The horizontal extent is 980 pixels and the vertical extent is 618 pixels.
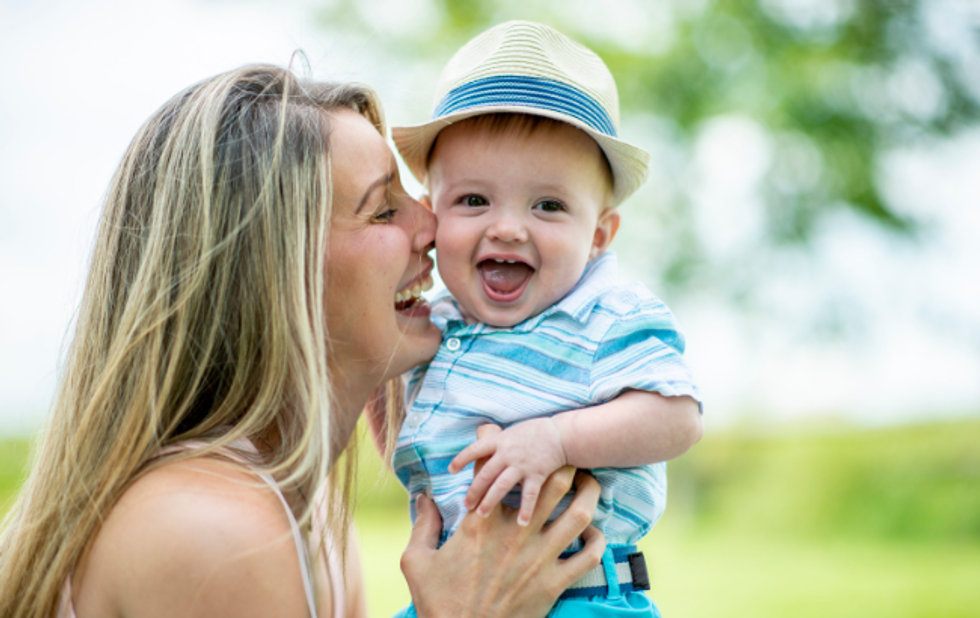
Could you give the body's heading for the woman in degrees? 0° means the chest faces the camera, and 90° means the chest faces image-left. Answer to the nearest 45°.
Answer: approximately 270°

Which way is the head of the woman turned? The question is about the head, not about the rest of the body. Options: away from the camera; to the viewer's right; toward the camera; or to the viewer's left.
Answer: to the viewer's right

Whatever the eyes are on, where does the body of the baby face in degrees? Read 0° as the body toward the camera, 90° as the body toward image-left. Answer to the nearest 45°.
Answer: approximately 45°
